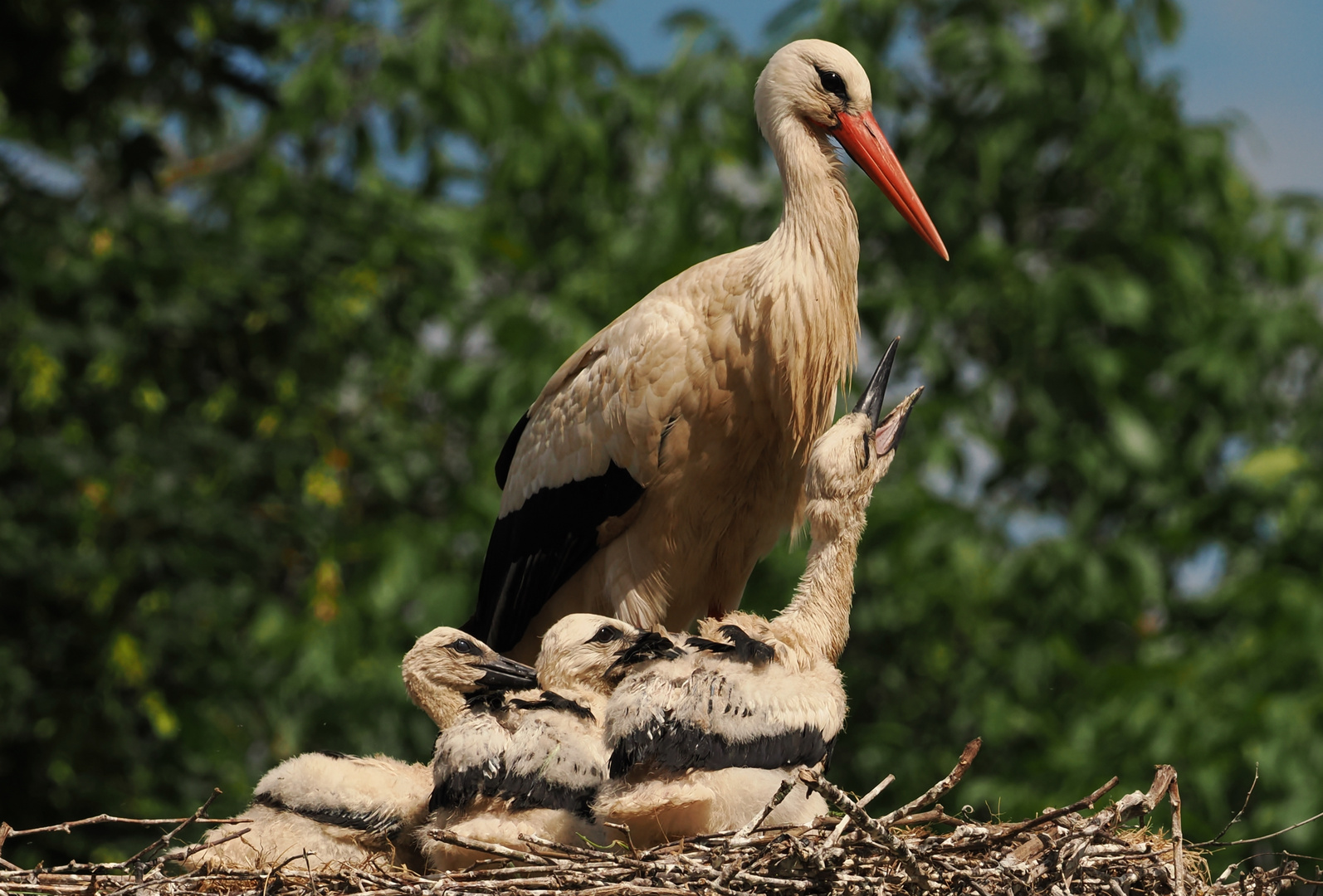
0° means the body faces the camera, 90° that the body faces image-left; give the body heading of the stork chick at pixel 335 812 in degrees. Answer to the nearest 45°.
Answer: approximately 270°

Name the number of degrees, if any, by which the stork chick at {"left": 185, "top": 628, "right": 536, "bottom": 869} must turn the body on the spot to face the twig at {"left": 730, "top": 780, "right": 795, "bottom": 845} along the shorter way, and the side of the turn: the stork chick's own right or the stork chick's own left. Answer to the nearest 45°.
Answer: approximately 45° to the stork chick's own right

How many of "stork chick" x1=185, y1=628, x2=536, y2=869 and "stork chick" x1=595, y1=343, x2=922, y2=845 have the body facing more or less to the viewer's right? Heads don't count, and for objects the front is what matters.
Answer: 2

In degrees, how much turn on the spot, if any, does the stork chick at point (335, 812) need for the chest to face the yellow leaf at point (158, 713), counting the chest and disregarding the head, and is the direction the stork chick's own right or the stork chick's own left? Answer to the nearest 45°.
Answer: approximately 90° to the stork chick's own left

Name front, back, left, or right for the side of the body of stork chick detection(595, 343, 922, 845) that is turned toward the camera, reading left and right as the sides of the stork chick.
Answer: right

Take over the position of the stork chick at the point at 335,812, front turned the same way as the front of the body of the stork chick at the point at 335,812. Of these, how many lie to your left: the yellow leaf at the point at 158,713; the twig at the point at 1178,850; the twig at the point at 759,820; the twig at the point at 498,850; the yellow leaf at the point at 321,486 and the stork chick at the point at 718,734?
2

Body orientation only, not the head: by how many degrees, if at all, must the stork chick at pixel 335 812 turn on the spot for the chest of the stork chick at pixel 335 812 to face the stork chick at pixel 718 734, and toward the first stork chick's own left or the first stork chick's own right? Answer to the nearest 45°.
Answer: approximately 45° to the first stork chick's own right
